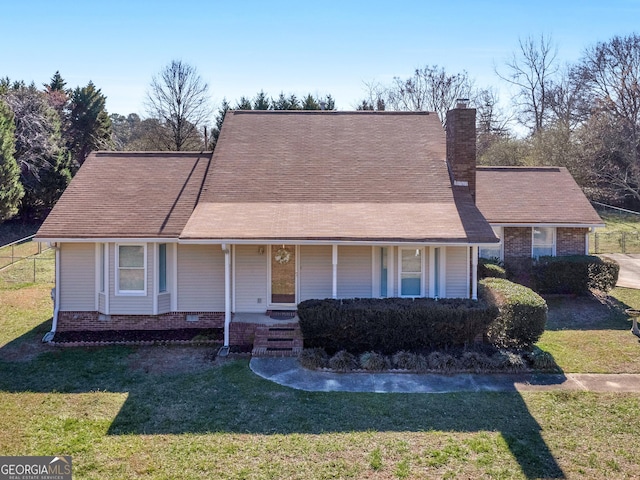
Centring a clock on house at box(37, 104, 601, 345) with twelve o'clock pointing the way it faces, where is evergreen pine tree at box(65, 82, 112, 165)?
The evergreen pine tree is roughly at 5 o'clock from the house.

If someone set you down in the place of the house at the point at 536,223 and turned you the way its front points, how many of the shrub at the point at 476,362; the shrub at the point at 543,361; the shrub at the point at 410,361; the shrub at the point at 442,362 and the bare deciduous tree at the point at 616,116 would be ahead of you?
4

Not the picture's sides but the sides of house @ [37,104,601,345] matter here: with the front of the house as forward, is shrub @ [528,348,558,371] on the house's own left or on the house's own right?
on the house's own left

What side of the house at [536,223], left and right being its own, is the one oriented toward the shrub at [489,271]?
front

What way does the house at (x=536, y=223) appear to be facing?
toward the camera

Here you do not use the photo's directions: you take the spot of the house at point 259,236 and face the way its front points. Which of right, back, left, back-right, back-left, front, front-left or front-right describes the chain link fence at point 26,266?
back-right

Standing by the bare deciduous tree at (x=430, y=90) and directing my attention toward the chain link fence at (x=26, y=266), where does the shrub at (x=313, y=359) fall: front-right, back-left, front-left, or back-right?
front-left

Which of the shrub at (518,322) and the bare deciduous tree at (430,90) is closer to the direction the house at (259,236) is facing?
the shrub

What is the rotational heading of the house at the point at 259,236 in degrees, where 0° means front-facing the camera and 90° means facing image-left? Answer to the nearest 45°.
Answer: approximately 0°

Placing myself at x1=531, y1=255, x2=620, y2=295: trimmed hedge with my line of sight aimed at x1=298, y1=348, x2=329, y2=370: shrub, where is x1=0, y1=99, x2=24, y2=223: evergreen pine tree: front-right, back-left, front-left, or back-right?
front-right
